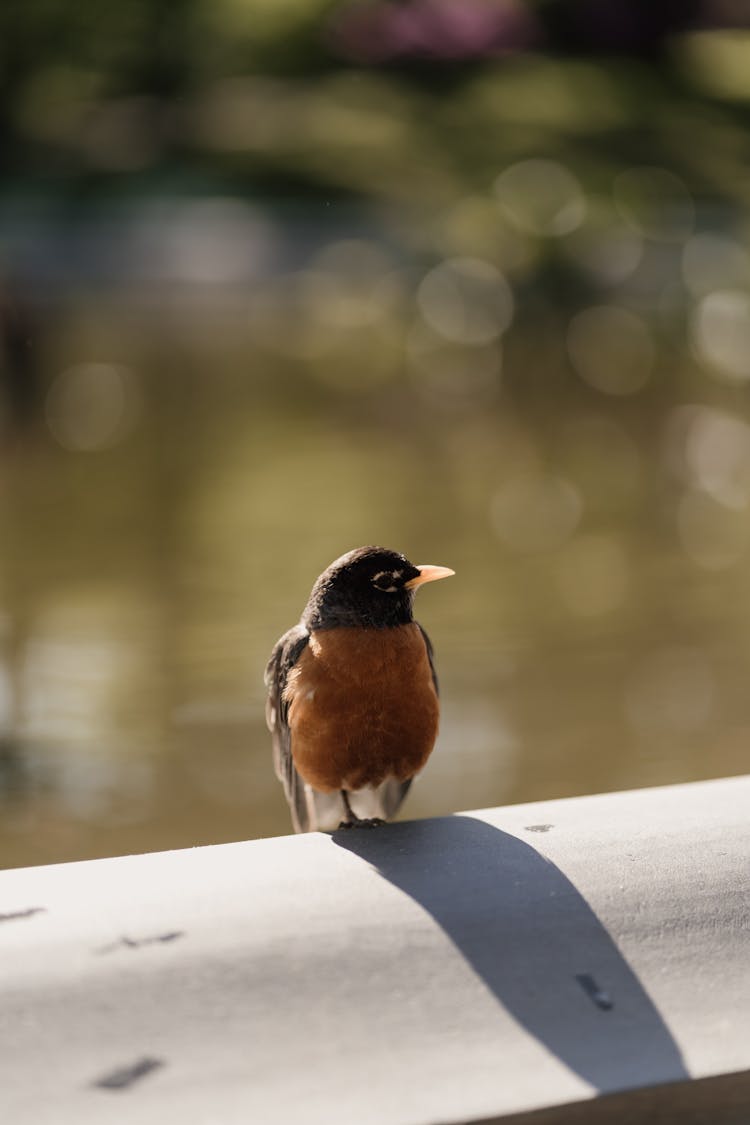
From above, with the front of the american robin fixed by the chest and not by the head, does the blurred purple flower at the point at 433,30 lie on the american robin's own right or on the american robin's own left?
on the american robin's own left

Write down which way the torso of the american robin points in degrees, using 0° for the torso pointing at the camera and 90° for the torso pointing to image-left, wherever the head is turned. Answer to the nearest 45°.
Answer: approximately 315°
